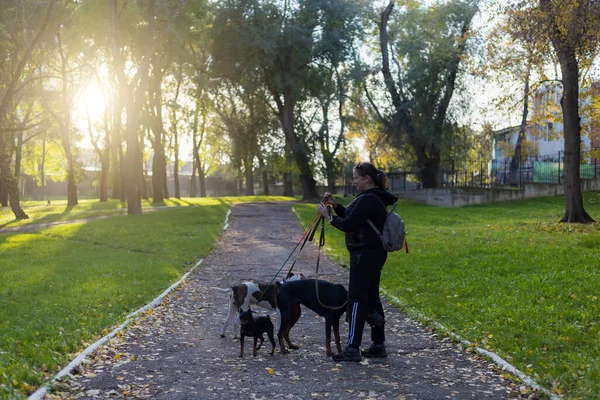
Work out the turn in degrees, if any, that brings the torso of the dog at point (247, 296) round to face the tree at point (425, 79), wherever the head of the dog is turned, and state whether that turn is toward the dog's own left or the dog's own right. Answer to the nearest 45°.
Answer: approximately 90° to the dog's own left

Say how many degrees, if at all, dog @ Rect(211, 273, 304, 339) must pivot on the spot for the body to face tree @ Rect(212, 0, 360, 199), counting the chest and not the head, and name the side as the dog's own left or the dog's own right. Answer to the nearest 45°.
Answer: approximately 90° to the dog's own left

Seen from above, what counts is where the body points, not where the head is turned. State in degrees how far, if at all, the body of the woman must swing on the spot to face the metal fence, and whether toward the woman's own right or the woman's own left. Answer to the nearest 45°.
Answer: approximately 90° to the woman's own right

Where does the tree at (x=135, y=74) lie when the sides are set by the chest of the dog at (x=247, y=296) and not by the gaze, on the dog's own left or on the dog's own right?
on the dog's own left

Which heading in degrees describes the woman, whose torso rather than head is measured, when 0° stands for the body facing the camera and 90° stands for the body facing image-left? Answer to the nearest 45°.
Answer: approximately 90°

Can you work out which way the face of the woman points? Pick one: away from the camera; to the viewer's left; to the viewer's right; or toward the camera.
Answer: to the viewer's left

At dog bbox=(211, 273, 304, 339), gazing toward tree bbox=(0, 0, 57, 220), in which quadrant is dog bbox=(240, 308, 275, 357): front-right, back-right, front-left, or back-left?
back-left

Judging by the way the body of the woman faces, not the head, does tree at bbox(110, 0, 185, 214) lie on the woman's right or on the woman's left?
on the woman's right

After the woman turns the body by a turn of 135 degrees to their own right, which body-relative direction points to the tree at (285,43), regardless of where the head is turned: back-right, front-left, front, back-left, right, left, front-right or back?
front-left

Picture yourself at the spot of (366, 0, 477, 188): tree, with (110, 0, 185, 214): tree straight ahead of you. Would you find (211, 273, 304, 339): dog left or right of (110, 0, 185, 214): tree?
left
